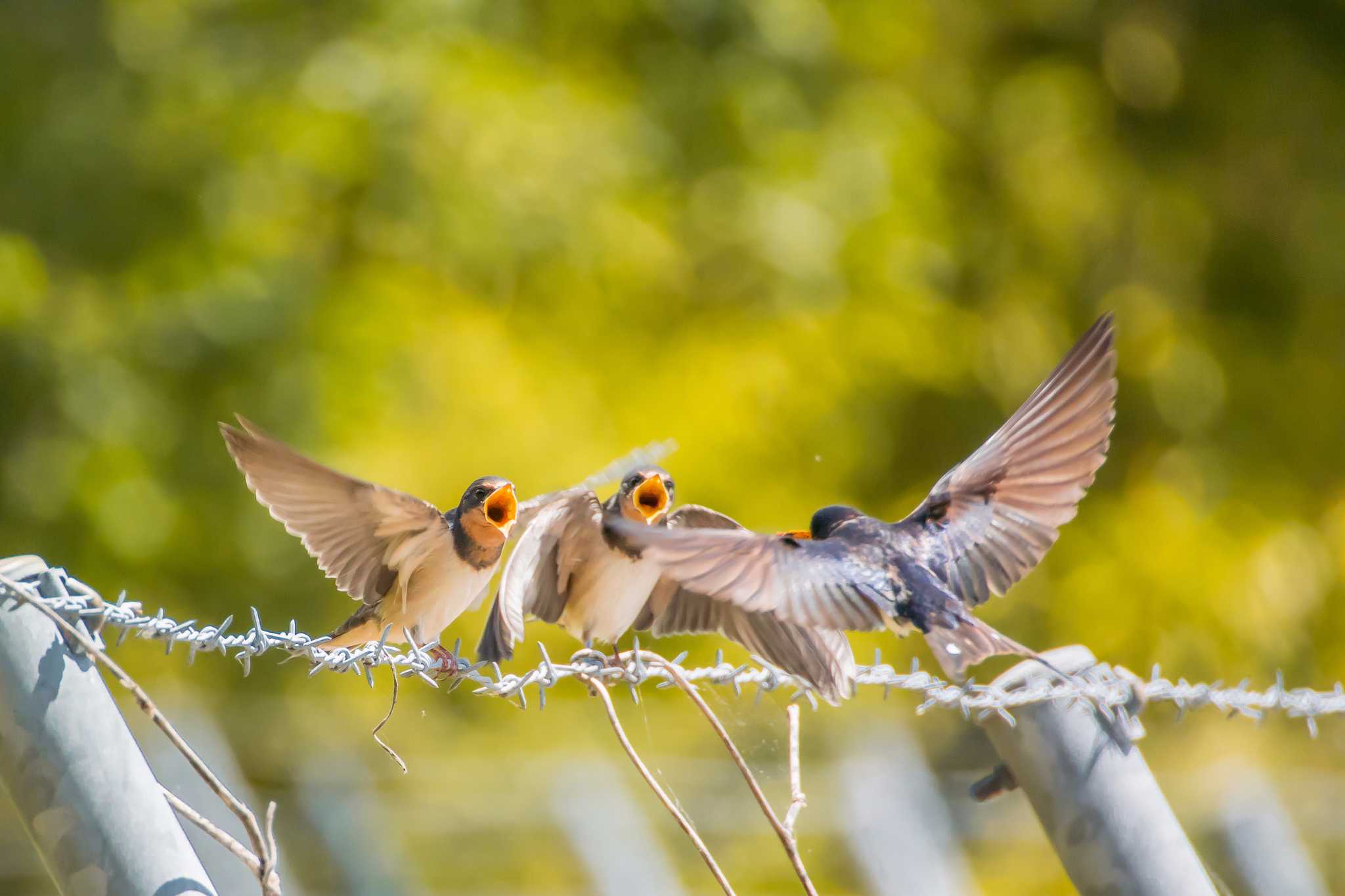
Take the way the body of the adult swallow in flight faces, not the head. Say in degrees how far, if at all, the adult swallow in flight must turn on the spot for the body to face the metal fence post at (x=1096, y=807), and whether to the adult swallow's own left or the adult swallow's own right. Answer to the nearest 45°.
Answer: approximately 180°

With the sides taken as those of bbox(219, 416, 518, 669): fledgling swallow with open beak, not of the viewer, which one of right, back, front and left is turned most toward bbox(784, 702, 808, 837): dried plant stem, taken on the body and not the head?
front

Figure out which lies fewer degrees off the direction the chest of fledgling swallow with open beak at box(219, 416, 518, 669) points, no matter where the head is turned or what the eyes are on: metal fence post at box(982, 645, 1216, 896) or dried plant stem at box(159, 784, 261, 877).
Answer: the metal fence post

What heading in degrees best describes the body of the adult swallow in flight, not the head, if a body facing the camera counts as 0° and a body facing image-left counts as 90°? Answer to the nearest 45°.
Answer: approximately 135°

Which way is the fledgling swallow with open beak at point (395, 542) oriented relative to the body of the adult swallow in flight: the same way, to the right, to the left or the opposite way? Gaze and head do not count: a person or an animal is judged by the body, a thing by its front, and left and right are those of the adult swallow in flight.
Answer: the opposite way

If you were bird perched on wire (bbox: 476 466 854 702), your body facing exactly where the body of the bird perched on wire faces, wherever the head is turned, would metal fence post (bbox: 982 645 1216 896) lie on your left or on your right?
on your left

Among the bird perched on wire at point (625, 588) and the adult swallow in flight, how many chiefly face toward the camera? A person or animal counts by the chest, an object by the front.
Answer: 1

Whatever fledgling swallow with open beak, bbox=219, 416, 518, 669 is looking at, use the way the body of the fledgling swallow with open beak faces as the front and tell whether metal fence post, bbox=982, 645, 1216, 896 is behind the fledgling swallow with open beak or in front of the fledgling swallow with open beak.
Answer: in front

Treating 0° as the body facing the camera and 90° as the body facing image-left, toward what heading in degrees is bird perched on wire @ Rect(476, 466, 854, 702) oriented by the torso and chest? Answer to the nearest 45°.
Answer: approximately 0°

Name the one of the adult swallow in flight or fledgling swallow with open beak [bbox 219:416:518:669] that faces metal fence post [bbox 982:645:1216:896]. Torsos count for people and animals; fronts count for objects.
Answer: the fledgling swallow with open beak

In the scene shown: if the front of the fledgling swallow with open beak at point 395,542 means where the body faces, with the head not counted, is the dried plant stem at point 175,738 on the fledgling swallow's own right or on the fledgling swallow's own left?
on the fledgling swallow's own right
